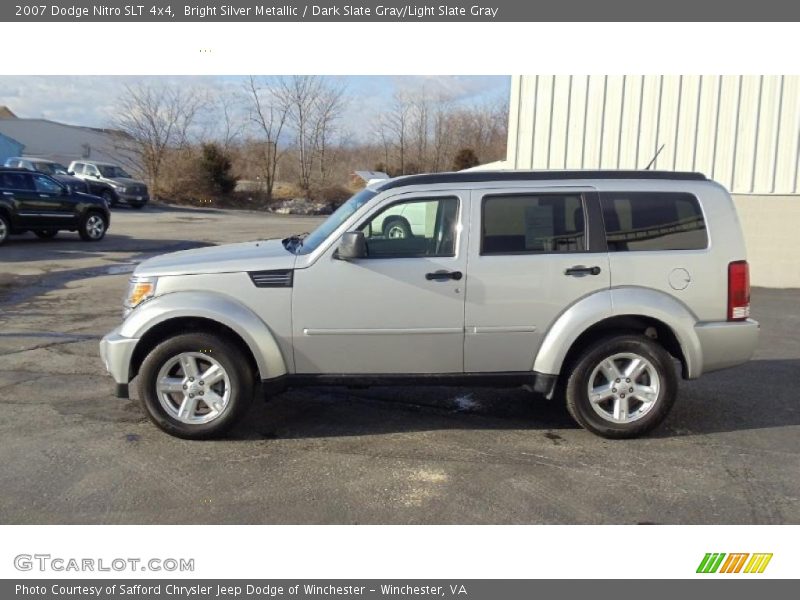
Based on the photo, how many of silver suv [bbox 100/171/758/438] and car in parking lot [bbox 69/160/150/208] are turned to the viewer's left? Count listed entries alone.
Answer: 1

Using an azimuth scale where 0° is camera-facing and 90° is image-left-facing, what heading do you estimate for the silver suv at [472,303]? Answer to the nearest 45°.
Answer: approximately 90°

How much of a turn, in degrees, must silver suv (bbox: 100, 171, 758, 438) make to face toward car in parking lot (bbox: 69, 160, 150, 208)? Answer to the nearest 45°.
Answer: approximately 45° to its right

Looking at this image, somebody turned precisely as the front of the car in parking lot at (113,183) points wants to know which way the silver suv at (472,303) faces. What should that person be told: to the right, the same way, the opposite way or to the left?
the opposite way

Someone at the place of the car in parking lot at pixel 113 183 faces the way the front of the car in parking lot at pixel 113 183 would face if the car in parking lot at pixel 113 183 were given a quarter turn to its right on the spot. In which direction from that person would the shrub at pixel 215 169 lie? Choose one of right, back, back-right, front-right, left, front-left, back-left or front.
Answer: back

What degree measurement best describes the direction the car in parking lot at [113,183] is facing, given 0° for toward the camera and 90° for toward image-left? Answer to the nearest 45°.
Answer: approximately 315°

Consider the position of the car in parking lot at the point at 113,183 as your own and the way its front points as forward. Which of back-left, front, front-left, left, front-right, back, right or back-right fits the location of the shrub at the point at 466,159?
front-left

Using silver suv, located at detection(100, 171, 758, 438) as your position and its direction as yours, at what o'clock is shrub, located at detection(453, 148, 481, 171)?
The shrub is roughly at 3 o'clock from the silver suv.

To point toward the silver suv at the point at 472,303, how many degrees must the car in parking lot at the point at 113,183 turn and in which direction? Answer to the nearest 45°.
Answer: approximately 45° to its right

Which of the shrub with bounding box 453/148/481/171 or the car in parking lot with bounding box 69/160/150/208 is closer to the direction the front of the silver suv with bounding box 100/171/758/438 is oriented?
the car in parking lot
